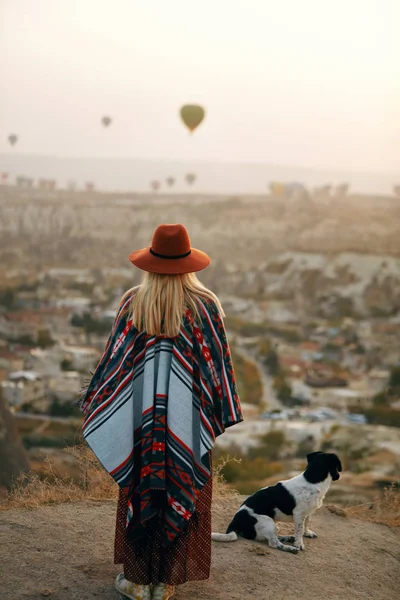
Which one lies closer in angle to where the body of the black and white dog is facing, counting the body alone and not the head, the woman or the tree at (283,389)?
the tree

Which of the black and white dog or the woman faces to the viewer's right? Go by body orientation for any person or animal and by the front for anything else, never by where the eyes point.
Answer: the black and white dog

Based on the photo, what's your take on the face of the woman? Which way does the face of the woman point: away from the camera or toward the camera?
away from the camera

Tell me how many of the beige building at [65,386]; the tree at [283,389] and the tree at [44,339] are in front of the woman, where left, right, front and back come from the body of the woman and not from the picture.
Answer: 3

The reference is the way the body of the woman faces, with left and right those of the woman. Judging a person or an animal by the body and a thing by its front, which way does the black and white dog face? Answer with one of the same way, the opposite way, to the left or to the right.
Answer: to the right

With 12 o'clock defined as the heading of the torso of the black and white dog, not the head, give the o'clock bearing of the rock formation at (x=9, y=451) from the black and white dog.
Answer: The rock formation is roughly at 8 o'clock from the black and white dog.

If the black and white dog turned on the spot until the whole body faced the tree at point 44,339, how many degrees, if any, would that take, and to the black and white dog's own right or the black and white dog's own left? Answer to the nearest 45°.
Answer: approximately 90° to the black and white dog's own left

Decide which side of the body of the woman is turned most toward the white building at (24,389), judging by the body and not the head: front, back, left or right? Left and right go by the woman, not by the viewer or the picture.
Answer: front

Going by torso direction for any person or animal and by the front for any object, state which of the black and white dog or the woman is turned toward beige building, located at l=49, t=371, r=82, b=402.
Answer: the woman

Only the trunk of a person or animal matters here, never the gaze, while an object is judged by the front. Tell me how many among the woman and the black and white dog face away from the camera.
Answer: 1

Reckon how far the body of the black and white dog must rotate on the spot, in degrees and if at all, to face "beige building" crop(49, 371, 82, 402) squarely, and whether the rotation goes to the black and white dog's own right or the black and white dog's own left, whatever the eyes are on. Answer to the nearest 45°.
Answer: approximately 90° to the black and white dog's own left

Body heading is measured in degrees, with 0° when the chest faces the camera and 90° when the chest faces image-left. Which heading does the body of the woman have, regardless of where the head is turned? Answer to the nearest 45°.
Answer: approximately 180°

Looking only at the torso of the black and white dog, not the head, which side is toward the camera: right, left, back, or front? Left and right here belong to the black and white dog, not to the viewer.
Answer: right
